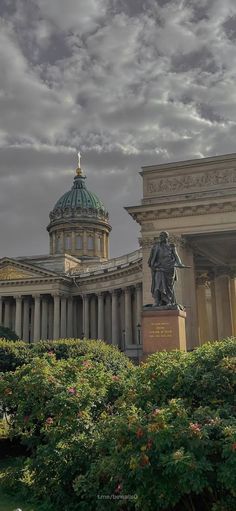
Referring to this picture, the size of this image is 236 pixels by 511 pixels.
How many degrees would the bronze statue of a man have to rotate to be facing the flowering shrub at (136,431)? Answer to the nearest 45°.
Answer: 0° — it already faces it

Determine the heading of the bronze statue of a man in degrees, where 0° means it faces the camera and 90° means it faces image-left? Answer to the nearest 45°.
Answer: approximately 0°
